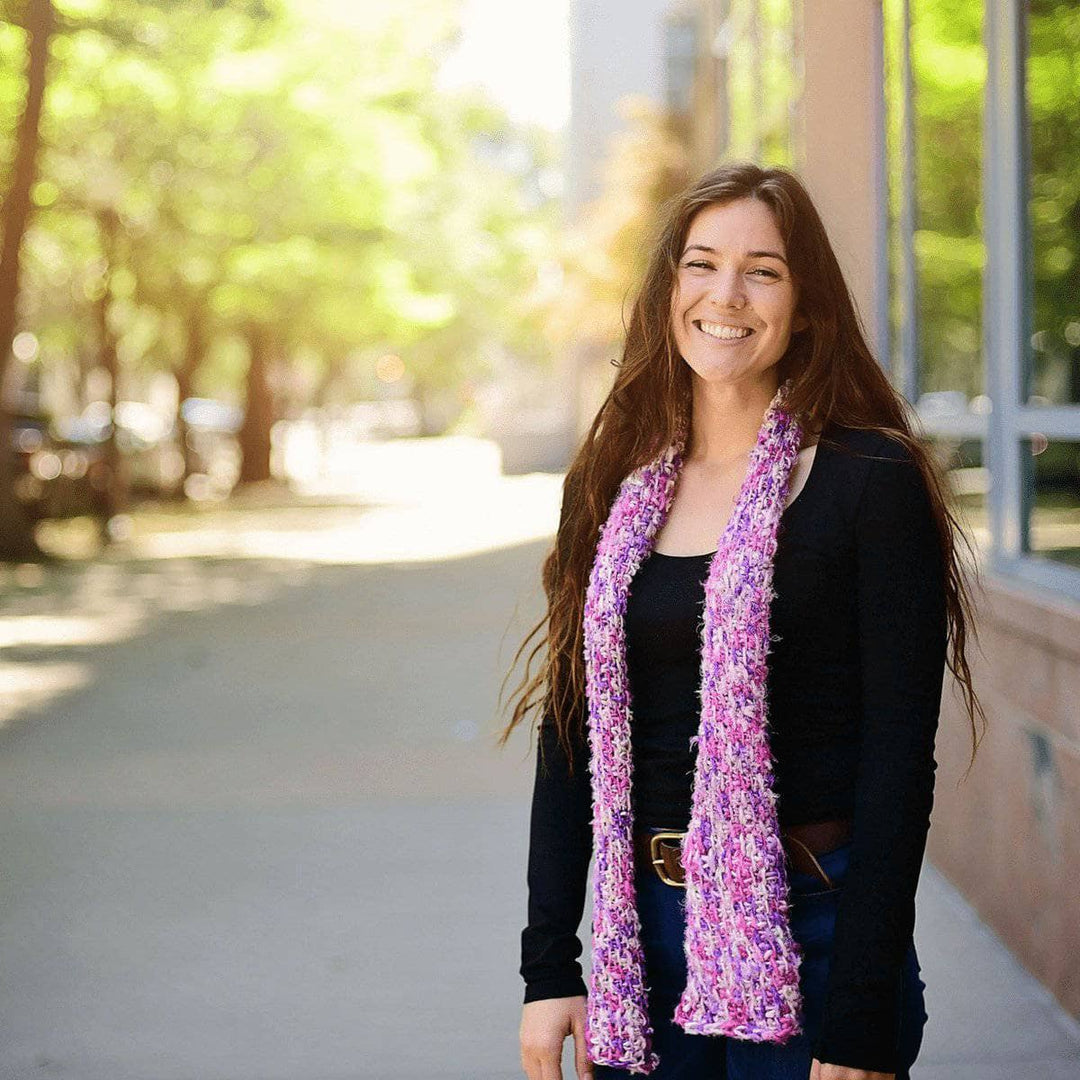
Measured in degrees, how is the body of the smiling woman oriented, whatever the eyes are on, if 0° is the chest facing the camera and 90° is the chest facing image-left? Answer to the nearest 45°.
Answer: approximately 45°

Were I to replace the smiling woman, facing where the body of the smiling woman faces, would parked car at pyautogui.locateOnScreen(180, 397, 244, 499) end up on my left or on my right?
on my right

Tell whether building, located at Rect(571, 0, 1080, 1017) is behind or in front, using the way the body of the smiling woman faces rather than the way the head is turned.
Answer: behind
